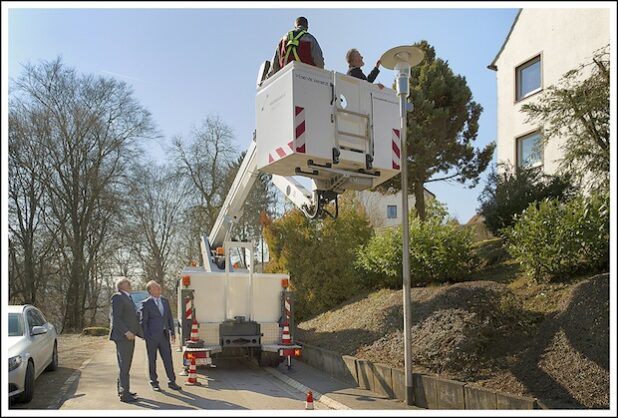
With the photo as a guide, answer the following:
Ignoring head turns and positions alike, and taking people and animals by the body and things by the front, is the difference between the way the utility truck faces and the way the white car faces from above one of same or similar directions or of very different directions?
very different directions

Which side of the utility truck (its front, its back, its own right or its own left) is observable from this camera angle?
back

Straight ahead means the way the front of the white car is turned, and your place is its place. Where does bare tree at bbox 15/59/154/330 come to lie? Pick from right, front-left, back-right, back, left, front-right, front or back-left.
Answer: back-right

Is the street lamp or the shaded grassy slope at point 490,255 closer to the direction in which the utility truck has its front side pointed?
the shaded grassy slope

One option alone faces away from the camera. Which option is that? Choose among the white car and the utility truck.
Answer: the utility truck

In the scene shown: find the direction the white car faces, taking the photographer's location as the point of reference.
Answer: facing the viewer and to the left of the viewer

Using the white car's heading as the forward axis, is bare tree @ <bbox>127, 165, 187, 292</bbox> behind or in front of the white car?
behind

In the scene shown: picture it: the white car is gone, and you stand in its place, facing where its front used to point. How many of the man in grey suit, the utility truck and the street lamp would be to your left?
3

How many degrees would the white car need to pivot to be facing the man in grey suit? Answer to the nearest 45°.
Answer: approximately 90° to its left

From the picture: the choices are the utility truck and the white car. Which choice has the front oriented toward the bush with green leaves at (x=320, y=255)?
the utility truck

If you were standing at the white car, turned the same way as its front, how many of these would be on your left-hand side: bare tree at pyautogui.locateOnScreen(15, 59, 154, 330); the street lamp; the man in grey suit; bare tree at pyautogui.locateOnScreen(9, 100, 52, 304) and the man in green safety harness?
3

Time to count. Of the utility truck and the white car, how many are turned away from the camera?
1

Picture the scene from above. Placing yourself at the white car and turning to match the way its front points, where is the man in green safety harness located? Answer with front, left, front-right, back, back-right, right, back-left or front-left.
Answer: left
